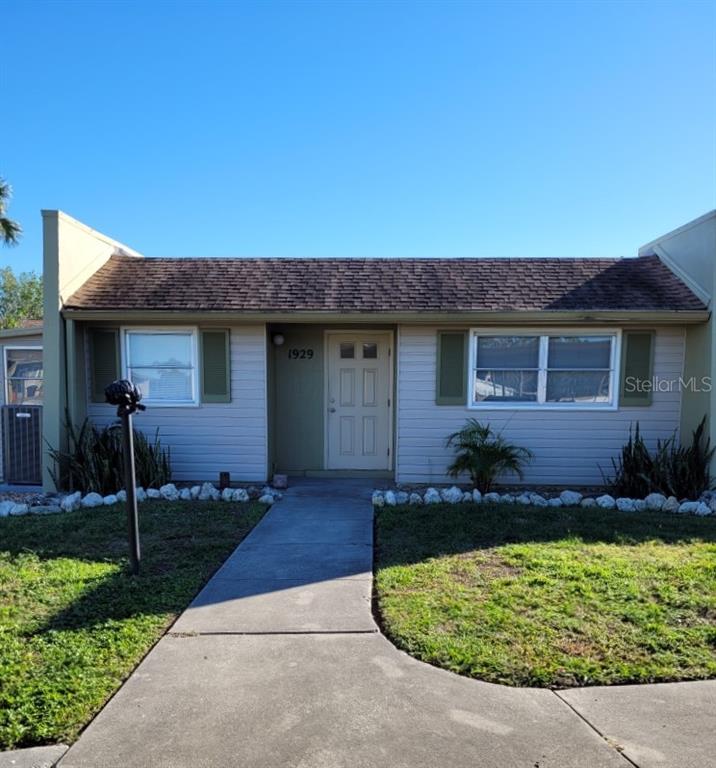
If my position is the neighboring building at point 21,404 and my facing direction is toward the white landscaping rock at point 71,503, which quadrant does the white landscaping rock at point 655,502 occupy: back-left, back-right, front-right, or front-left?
front-left

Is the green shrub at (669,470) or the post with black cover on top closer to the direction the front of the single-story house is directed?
the post with black cover on top

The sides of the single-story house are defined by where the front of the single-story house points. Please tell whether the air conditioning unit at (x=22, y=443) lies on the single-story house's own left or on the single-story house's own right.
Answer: on the single-story house's own right

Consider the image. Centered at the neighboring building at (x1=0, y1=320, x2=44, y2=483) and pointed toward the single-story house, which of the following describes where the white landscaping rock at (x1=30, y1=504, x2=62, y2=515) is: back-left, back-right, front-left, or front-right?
front-right

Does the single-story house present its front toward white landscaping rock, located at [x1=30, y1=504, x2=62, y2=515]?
no

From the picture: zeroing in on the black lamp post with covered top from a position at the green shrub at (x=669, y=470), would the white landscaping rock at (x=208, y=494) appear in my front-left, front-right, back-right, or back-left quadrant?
front-right

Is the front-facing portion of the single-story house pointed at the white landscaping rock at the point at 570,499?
no

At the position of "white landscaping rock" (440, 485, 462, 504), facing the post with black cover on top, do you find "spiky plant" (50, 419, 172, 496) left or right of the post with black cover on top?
right

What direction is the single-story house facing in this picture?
toward the camera

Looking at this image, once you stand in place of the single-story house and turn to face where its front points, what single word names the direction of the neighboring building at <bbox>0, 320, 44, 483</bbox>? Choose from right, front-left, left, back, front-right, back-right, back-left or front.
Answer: right

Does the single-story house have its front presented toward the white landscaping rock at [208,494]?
no

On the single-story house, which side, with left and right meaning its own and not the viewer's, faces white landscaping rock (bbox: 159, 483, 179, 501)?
front

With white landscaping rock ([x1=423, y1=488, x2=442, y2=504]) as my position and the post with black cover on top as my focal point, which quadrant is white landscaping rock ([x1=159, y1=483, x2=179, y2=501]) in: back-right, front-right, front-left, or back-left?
front-right

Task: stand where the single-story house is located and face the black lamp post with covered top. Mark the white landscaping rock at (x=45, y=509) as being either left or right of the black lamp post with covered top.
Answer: right

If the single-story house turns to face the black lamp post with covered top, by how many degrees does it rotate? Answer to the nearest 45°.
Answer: approximately 45° to its right

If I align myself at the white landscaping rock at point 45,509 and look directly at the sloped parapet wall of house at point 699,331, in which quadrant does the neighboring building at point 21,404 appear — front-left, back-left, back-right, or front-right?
back-left
